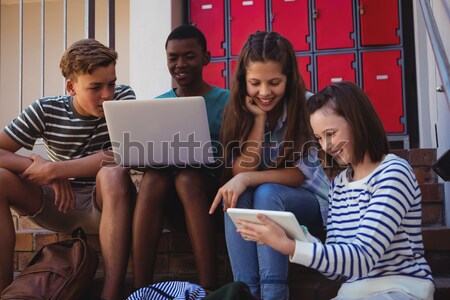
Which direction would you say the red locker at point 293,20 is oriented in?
toward the camera

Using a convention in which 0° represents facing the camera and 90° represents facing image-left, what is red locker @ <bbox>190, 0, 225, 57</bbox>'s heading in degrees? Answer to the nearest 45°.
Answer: approximately 0°

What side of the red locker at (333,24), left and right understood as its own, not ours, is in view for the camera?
front

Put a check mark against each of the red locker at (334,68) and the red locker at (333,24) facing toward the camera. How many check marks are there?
2

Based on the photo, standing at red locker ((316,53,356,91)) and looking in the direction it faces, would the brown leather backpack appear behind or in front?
in front
